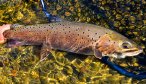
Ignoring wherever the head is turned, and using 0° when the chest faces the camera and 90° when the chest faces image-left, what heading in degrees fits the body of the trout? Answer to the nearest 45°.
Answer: approximately 270°
